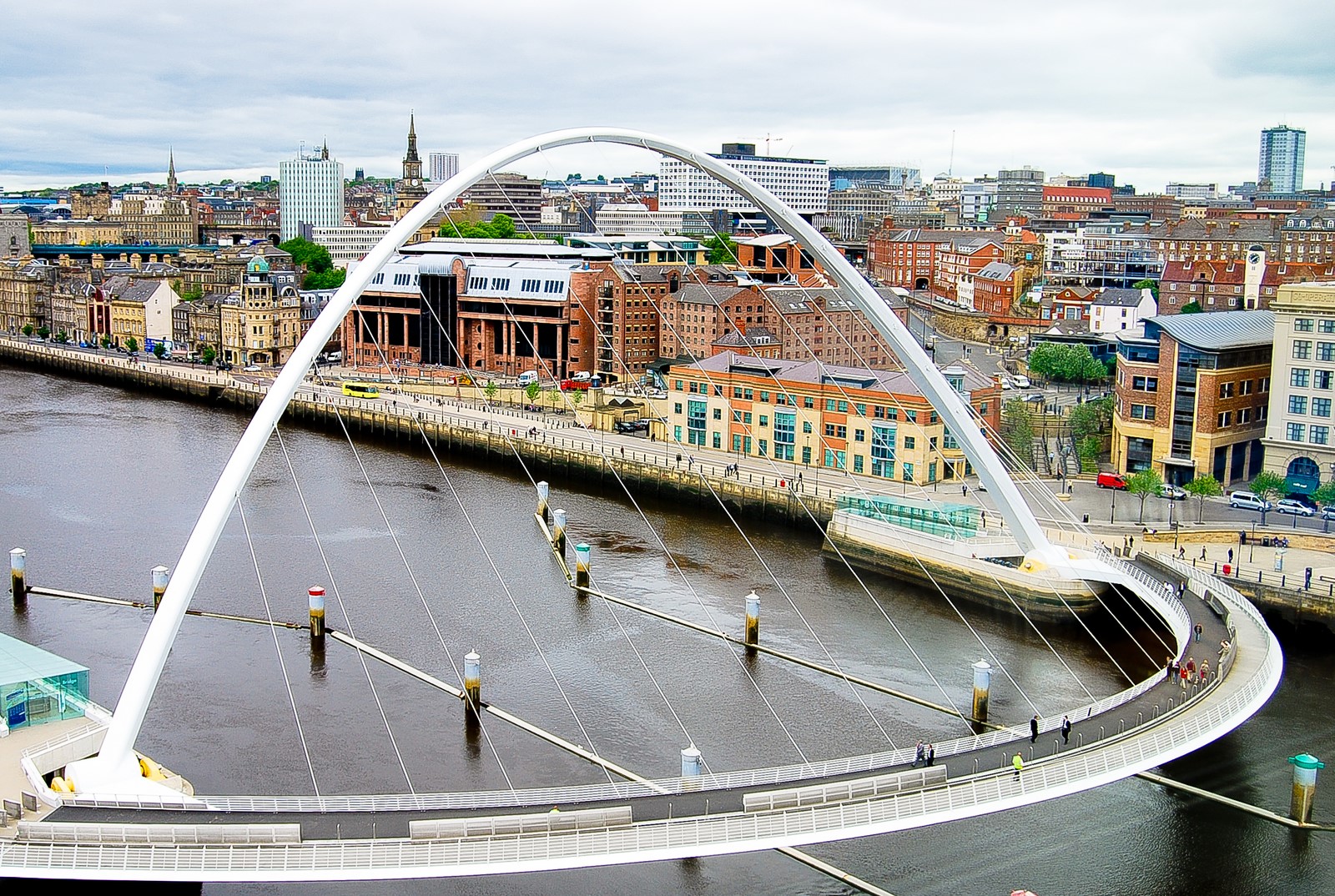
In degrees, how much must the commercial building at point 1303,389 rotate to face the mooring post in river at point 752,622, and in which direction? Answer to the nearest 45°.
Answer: approximately 45° to its right

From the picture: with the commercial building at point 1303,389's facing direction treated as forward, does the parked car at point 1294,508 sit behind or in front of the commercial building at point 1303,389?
in front

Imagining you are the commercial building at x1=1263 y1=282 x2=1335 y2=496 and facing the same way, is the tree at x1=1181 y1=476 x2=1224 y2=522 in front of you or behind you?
in front

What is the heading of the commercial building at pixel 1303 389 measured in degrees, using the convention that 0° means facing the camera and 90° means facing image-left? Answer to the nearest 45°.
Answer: approximately 0°

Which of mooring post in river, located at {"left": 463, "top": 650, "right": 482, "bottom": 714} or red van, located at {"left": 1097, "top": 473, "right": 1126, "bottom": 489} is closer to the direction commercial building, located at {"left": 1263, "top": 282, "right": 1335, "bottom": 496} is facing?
the mooring post in river

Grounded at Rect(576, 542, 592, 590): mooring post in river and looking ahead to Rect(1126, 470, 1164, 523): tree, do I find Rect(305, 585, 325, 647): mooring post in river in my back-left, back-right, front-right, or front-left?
back-right

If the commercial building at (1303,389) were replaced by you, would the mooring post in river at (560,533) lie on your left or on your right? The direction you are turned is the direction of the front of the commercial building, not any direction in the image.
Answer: on your right

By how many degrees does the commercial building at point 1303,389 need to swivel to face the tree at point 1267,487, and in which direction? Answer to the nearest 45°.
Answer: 0° — it already faces it

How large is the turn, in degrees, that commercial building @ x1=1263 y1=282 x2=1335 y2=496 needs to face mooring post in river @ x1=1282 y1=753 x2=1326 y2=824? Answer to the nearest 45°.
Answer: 0° — it already faces it

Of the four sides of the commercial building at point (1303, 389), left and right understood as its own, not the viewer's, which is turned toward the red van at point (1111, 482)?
right

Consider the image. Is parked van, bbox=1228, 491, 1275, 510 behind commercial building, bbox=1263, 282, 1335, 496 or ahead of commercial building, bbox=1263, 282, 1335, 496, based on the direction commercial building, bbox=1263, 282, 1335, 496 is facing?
ahead

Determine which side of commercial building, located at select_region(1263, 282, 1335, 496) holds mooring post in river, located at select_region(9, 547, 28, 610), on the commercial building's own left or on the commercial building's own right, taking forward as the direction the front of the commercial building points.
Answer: on the commercial building's own right
